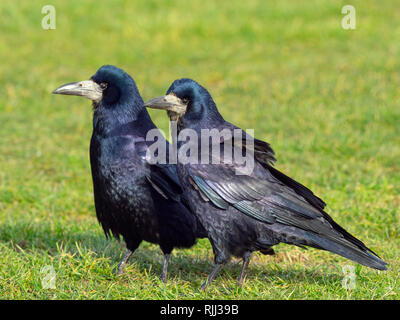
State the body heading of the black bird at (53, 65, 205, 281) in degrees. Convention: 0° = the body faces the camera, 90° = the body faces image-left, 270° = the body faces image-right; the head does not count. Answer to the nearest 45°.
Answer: approximately 45°

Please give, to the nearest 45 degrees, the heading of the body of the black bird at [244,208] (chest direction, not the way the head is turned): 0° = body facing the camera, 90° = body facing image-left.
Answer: approximately 90°

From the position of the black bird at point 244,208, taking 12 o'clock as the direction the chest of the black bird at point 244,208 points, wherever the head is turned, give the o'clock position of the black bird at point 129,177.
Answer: the black bird at point 129,177 is roughly at 1 o'clock from the black bird at point 244,208.

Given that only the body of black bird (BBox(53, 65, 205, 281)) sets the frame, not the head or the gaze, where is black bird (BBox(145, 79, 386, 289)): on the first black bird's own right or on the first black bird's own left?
on the first black bird's own left
